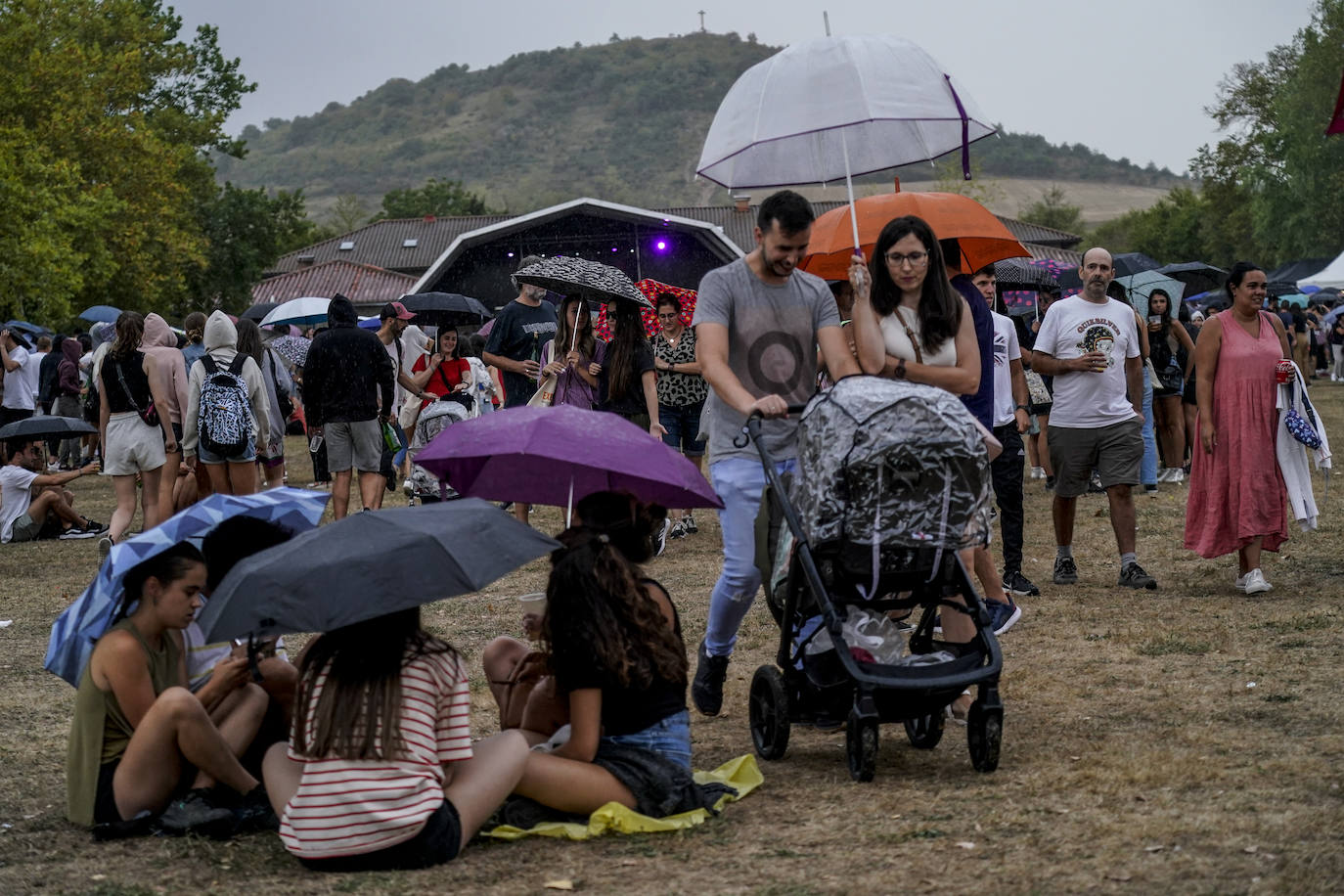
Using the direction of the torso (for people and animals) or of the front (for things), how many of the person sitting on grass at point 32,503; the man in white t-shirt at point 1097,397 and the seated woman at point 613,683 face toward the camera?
1

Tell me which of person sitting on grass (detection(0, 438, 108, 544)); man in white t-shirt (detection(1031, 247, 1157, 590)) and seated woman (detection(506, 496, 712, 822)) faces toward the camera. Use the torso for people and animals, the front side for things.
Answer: the man in white t-shirt

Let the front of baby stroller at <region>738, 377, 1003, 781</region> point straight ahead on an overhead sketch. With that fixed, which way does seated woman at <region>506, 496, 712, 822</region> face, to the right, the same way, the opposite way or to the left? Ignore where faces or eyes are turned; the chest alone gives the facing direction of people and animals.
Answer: the opposite way

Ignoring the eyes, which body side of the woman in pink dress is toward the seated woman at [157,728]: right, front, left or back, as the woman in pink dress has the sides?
right

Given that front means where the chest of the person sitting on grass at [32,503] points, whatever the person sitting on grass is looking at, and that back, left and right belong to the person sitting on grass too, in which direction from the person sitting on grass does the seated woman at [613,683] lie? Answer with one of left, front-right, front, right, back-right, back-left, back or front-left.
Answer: right

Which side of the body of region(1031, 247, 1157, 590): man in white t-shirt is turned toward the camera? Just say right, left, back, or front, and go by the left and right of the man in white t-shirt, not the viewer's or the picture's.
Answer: front

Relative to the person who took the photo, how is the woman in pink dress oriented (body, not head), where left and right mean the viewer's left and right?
facing the viewer and to the right of the viewer

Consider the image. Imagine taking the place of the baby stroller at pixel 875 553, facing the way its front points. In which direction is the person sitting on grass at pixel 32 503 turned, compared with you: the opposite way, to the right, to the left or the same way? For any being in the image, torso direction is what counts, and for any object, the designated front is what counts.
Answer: to the left

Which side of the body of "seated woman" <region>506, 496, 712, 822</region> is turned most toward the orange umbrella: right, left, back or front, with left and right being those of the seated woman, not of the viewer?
right

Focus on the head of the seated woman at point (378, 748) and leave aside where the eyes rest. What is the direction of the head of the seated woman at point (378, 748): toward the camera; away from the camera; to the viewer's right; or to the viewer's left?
away from the camera

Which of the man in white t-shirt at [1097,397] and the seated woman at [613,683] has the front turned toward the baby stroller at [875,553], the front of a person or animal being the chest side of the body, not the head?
the man in white t-shirt

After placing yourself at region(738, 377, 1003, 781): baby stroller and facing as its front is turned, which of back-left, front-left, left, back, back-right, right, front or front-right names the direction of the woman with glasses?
back-left

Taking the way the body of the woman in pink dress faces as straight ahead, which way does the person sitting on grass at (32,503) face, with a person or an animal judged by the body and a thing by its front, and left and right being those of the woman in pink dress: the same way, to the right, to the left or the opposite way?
to the left

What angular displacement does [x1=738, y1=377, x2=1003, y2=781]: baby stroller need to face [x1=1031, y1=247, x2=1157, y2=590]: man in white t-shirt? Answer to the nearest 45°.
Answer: approximately 135° to its left

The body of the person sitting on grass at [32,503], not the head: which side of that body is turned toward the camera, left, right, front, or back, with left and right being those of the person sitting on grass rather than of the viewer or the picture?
right

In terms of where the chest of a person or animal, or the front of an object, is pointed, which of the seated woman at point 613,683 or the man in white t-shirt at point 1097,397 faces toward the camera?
the man in white t-shirt
